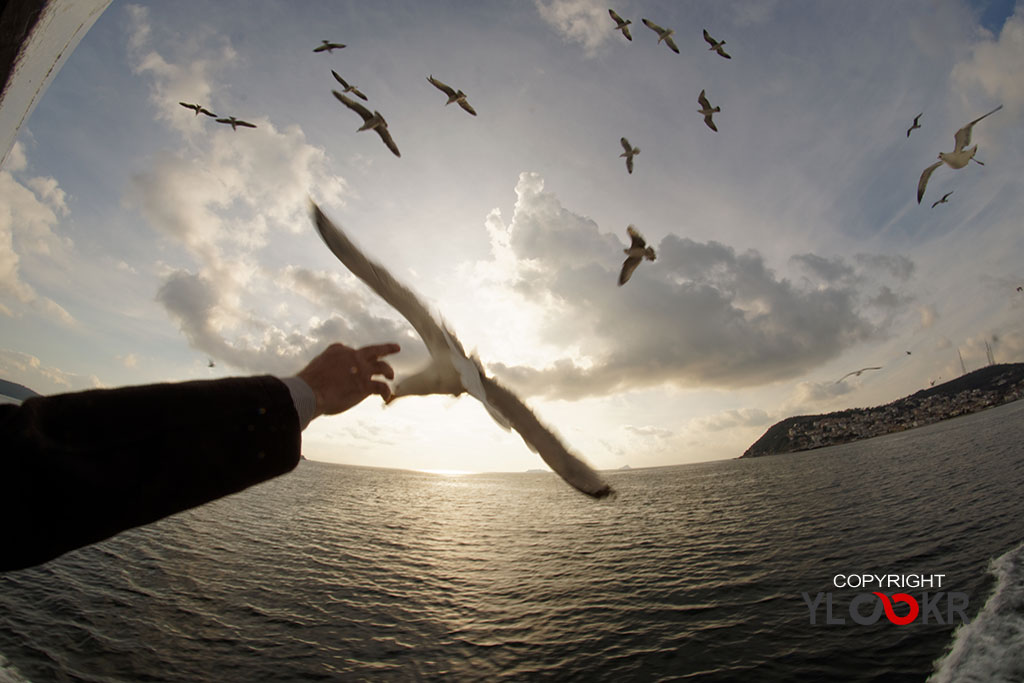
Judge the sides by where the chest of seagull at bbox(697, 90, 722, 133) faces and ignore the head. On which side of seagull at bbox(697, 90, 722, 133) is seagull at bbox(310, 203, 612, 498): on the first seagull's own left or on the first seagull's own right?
on the first seagull's own left
